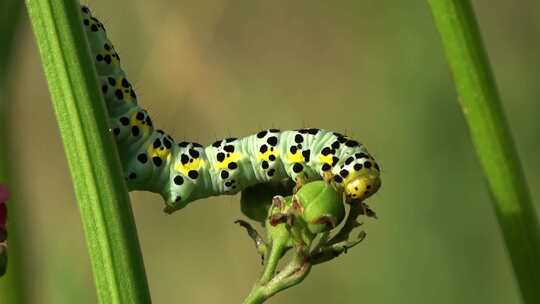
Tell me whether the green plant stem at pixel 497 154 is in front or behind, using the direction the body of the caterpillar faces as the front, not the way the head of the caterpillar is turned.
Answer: in front

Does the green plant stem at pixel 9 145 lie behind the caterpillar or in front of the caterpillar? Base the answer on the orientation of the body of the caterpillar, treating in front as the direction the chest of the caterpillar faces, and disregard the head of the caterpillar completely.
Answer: behind

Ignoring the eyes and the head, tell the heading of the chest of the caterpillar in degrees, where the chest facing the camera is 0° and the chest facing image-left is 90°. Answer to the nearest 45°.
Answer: approximately 270°
